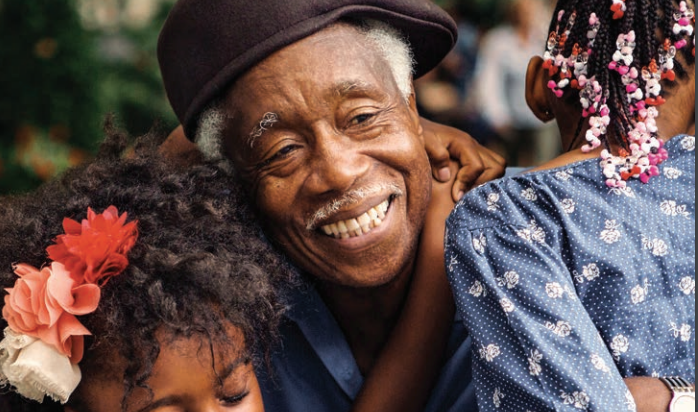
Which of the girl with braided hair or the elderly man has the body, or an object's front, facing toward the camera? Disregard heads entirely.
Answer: the elderly man

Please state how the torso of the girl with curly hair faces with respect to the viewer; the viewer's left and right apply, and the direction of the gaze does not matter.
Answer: facing the viewer and to the right of the viewer

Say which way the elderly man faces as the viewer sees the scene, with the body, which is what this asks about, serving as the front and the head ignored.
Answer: toward the camera

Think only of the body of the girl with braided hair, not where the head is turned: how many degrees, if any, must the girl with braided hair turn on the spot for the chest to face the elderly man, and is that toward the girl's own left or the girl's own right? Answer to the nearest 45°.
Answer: approximately 90° to the girl's own left

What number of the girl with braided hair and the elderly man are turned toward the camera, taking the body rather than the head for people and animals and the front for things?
1

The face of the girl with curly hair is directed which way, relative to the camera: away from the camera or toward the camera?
toward the camera

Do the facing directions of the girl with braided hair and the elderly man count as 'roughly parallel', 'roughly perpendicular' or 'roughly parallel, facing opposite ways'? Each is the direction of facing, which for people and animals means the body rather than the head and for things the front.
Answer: roughly parallel, facing opposite ways

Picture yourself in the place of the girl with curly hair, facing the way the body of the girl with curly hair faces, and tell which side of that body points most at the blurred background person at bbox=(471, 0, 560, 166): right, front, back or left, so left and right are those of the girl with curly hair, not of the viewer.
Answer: left

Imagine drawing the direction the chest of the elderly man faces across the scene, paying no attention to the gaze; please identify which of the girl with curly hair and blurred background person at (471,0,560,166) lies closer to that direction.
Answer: the girl with curly hair

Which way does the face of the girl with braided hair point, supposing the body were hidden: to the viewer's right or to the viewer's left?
to the viewer's left

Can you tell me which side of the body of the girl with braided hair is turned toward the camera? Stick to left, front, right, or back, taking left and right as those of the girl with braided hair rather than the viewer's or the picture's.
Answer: back

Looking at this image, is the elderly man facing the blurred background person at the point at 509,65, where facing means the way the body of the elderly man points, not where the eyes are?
no

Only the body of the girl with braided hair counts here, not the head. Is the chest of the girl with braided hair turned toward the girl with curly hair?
no
